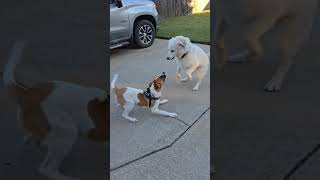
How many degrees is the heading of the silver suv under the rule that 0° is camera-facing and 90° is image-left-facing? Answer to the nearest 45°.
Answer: approximately 225°

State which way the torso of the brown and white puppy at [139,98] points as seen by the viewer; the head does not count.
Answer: to the viewer's right

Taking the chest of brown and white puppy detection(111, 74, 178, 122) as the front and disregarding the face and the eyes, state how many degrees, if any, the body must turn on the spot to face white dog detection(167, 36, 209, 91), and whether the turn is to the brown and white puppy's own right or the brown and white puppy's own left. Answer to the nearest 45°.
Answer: approximately 45° to the brown and white puppy's own left

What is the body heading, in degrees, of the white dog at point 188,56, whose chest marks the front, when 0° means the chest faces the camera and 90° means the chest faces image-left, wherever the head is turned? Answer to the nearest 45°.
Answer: approximately 45°

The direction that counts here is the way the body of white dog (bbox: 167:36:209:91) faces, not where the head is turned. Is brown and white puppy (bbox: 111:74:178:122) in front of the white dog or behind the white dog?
in front

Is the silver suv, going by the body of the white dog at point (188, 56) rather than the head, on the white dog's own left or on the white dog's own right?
on the white dog's own right

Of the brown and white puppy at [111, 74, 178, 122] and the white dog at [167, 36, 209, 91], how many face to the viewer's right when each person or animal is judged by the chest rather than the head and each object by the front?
1
